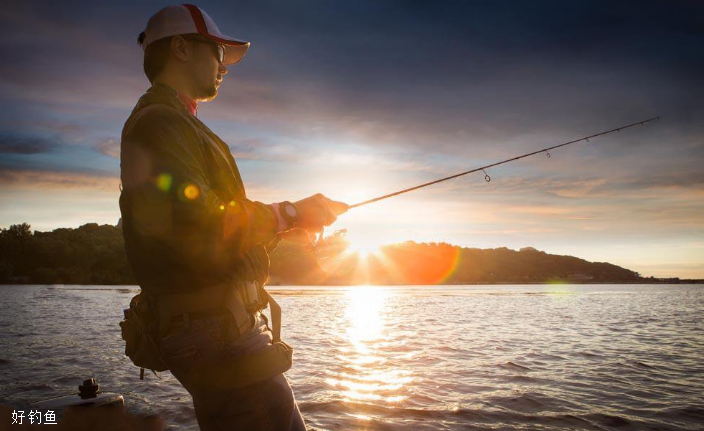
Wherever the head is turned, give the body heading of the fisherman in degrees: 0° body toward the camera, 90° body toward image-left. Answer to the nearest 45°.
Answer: approximately 270°

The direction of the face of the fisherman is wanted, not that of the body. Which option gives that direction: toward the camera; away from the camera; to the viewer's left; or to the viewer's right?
to the viewer's right
